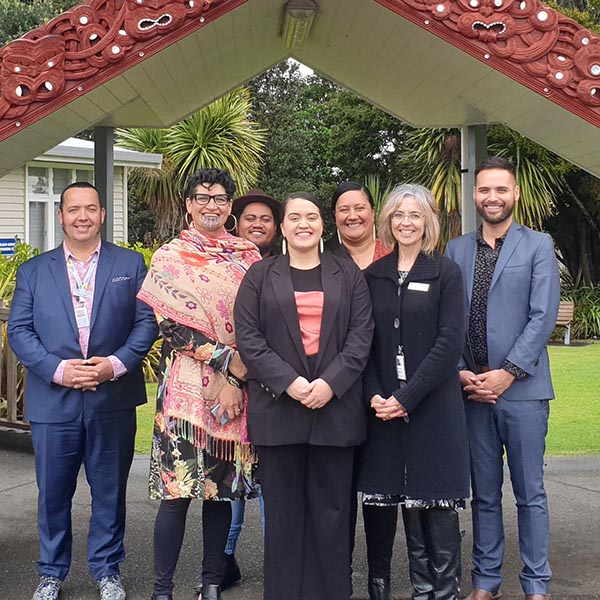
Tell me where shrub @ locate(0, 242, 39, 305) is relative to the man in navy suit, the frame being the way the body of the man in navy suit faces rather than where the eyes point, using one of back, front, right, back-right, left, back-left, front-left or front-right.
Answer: back

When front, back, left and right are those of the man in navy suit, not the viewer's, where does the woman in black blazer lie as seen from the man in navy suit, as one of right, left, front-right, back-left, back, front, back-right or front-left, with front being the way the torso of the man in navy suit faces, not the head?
front-left

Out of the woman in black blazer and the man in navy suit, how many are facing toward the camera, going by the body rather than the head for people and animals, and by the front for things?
2

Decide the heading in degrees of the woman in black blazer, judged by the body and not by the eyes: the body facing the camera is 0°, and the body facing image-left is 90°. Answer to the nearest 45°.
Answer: approximately 0°

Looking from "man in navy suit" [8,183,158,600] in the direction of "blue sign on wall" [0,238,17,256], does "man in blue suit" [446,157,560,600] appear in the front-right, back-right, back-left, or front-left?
back-right

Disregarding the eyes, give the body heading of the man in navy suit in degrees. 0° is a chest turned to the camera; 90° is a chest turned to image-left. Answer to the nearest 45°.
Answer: approximately 0°

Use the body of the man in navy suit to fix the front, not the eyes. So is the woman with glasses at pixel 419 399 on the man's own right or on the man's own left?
on the man's own left

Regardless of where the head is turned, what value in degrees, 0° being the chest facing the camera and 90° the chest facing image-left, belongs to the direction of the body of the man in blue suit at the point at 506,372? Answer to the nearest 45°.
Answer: approximately 45°

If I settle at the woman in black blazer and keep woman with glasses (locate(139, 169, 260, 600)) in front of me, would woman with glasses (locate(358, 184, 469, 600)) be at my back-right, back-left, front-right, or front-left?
back-right

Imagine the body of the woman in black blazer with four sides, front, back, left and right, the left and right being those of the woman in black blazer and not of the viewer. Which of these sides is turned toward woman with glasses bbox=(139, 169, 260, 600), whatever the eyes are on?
right
